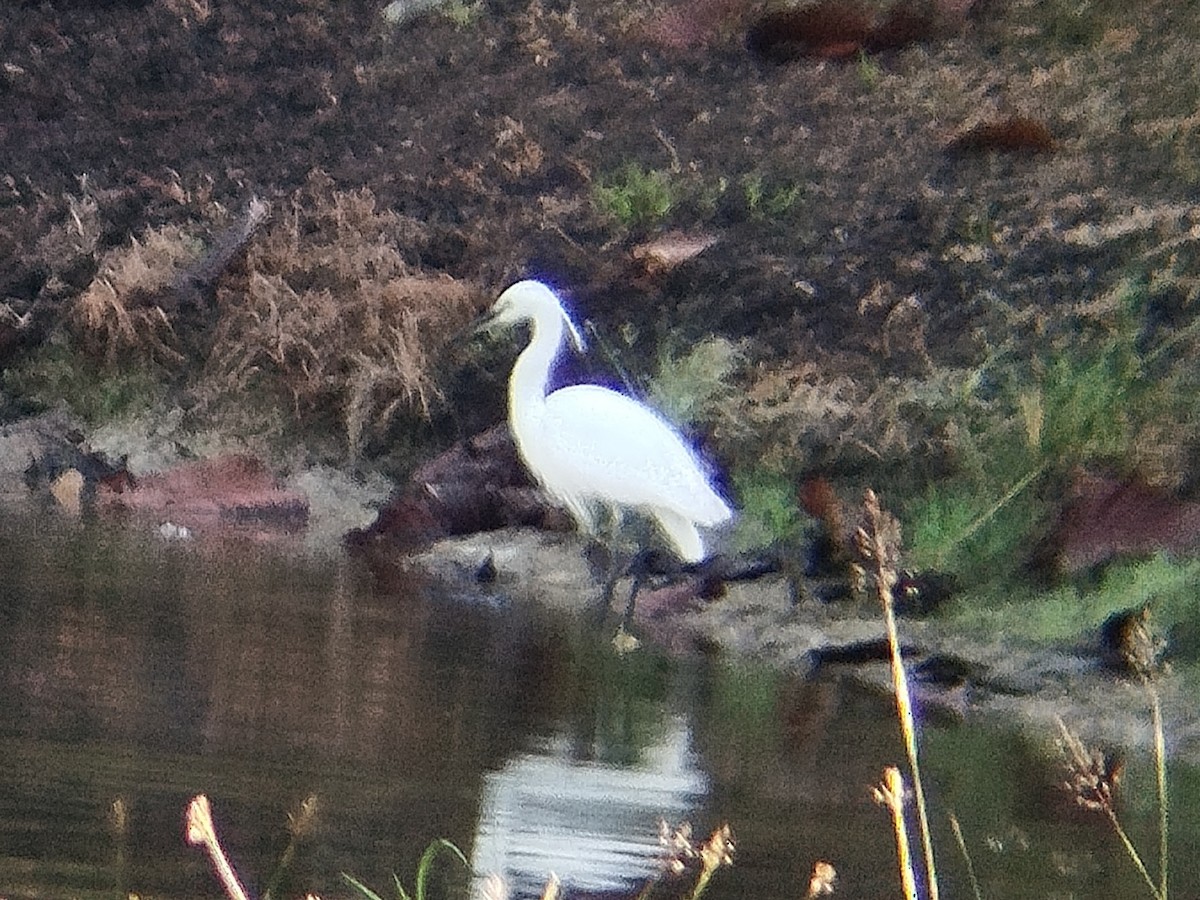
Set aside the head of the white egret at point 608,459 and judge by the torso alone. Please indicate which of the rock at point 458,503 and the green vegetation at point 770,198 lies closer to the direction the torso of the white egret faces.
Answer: the rock

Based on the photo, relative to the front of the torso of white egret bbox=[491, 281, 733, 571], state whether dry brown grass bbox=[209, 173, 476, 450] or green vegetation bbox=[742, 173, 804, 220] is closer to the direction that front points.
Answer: the dry brown grass

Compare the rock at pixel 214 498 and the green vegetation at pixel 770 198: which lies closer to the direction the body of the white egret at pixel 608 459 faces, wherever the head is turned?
the rock

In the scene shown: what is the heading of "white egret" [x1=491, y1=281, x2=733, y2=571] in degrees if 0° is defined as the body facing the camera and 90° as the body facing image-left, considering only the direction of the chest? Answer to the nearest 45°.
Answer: approximately 90°

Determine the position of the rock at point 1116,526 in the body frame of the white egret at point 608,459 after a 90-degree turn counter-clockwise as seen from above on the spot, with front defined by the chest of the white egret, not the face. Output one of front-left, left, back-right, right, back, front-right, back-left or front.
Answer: left
